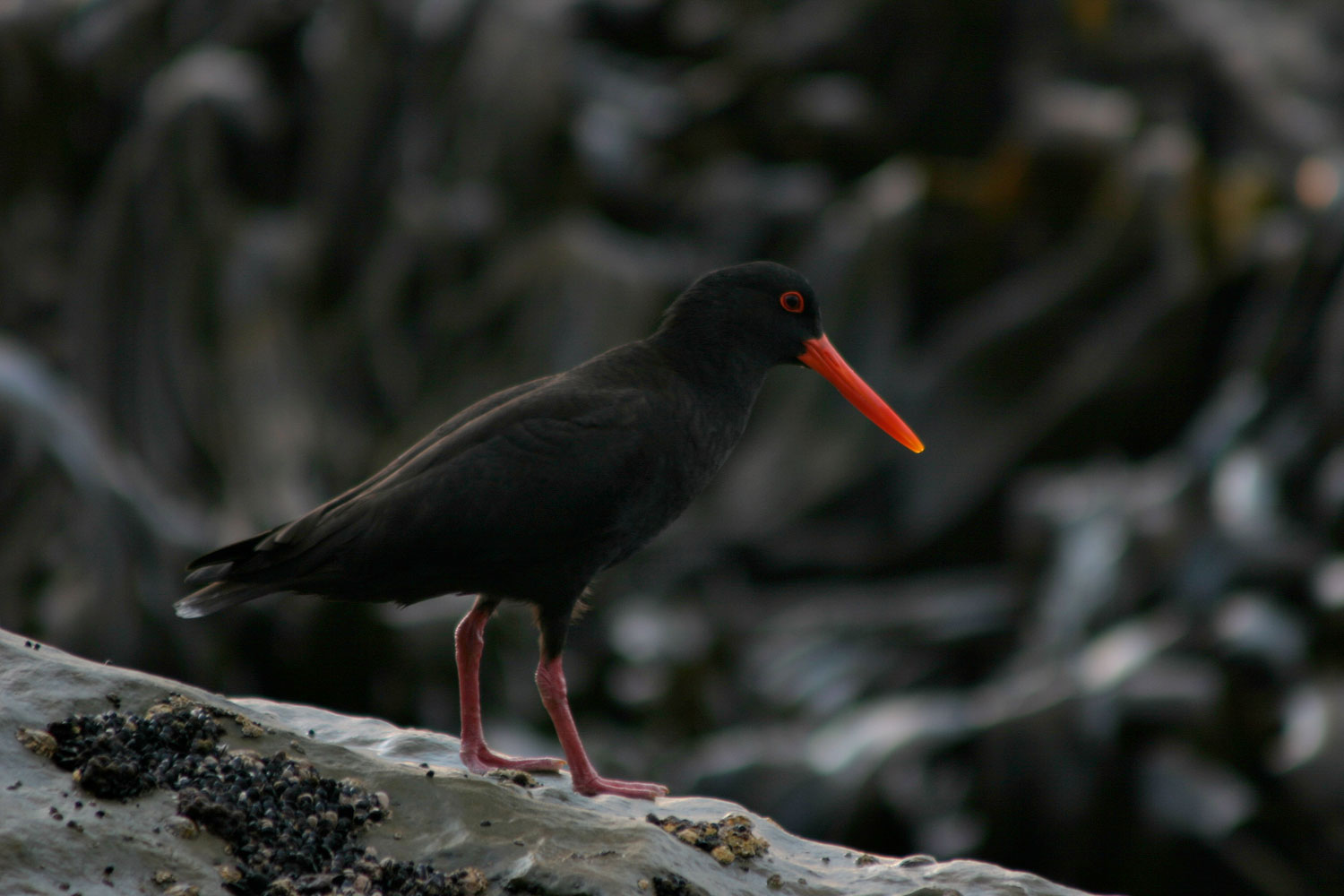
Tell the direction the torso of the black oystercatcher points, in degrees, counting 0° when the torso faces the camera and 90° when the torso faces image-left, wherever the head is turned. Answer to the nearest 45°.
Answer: approximately 270°
